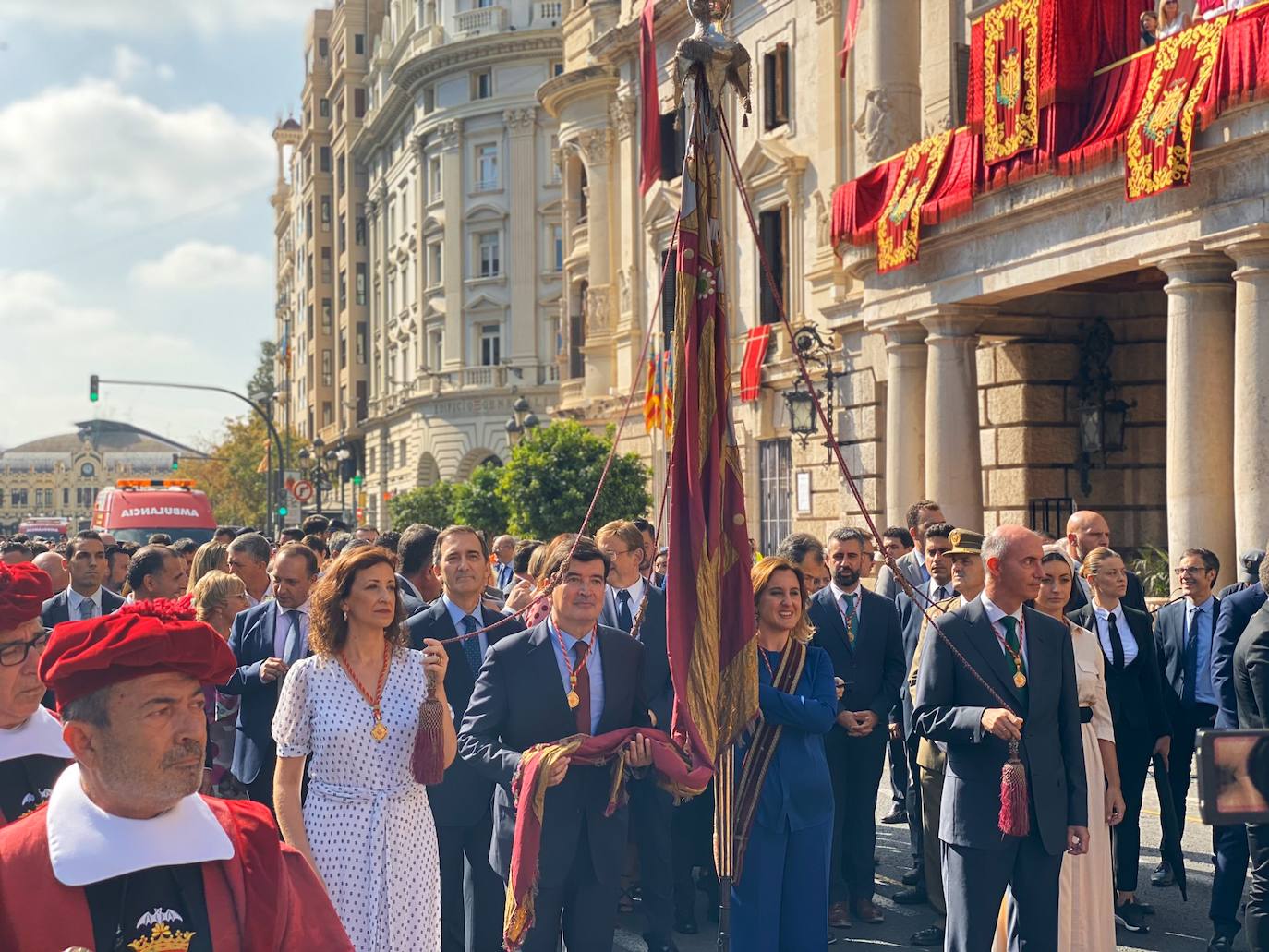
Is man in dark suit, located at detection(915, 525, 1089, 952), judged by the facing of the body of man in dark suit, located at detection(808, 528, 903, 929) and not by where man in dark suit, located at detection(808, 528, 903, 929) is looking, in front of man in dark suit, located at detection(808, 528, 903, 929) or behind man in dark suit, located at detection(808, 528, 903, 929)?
in front

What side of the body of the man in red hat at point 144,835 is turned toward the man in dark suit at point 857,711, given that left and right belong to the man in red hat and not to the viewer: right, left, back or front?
left

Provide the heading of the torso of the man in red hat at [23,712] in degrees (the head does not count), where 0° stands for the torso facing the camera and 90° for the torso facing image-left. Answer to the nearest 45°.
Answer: approximately 315°

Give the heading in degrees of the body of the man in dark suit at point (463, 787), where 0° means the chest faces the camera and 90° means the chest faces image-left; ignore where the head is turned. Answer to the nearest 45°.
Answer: approximately 0°

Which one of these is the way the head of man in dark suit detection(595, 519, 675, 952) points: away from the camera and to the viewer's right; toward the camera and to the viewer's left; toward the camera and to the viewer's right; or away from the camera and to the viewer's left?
toward the camera and to the viewer's left

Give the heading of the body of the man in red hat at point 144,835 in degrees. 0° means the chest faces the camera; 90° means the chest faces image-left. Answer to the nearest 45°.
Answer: approximately 315°

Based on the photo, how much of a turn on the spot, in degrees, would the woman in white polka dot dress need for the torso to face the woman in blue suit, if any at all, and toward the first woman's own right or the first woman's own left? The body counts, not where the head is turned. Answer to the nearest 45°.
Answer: approximately 45° to the first woman's own left

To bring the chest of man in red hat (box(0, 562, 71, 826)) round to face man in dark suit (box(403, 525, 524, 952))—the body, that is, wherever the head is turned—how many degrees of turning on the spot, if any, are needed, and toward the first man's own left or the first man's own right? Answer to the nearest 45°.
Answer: approximately 90° to the first man's own left

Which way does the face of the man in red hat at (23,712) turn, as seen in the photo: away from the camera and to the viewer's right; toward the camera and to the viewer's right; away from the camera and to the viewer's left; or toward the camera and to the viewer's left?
toward the camera and to the viewer's right

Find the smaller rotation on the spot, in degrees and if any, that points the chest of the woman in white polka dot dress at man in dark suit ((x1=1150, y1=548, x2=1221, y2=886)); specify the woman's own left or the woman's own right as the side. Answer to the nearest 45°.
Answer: approximately 90° to the woman's own left

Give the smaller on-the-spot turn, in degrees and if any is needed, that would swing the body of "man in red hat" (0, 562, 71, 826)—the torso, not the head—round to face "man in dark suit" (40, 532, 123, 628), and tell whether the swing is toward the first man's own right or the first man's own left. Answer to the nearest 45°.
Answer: approximately 135° to the first man's own left
